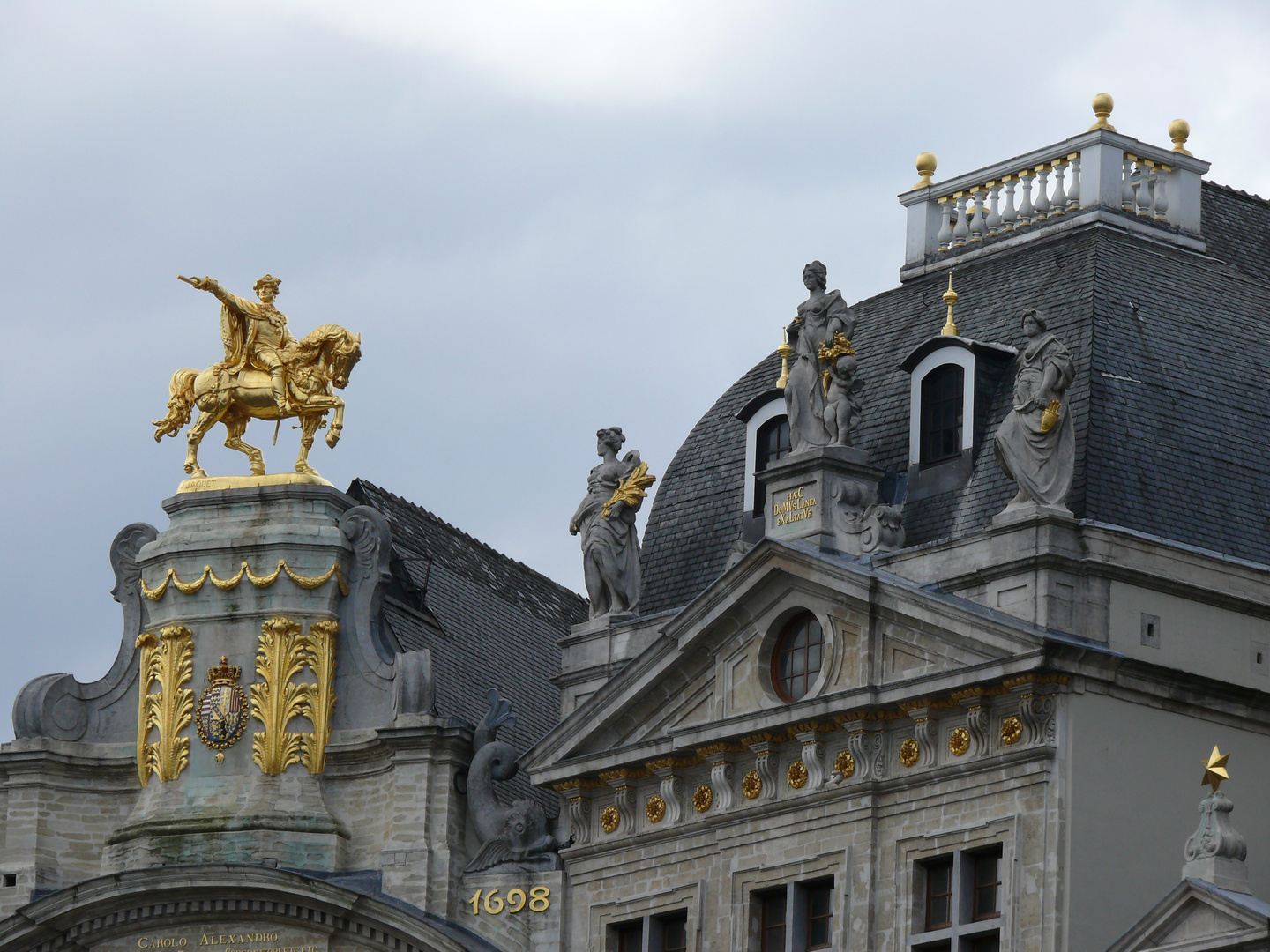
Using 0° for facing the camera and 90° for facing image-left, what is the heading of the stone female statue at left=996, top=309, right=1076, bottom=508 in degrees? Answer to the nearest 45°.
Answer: approximately 45°
